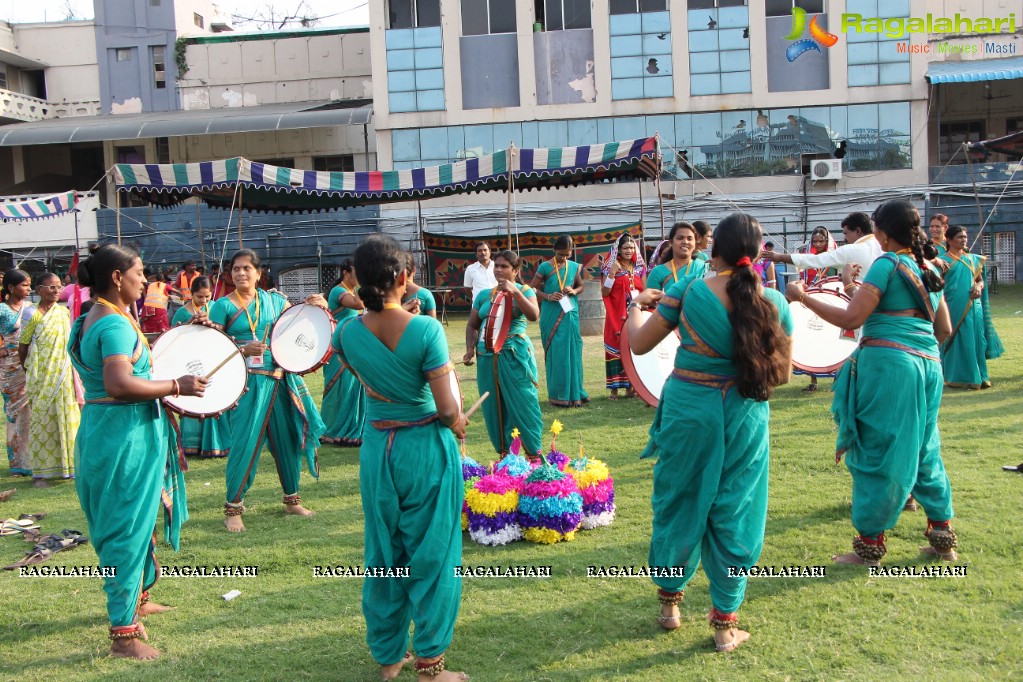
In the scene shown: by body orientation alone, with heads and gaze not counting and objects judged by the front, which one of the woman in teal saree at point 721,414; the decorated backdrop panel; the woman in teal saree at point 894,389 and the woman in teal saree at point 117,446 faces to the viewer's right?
the woman in teal saree at point 117,446

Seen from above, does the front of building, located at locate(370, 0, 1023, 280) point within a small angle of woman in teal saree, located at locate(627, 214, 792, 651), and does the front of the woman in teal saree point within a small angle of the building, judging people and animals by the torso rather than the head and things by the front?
yes

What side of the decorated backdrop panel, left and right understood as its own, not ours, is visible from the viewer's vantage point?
front

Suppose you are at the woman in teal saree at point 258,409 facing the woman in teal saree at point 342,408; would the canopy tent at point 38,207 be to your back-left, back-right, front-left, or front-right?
front-left

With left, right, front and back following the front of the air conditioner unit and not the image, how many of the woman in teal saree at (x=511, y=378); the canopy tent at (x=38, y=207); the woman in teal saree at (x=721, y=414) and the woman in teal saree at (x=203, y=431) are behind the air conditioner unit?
0

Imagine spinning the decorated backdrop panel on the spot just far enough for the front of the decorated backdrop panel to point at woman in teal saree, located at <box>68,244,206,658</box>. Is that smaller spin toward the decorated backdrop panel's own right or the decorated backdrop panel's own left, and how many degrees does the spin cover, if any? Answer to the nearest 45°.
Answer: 0° — it already faces them

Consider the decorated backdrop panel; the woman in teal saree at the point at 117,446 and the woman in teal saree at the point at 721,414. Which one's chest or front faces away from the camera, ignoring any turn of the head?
the woman in teal saree at the point at 721,414

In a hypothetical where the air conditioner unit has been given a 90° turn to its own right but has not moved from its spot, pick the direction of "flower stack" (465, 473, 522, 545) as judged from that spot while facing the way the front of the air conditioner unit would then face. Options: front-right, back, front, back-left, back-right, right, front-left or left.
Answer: left

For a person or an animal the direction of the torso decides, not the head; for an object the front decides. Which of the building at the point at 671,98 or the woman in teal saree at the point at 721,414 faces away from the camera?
the woman in teal saree

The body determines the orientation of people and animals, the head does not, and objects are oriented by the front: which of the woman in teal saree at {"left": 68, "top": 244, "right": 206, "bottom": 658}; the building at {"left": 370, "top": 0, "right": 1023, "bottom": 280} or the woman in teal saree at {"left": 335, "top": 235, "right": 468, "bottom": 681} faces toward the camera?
the building

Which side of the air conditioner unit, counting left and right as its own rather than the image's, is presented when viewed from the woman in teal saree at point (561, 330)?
front

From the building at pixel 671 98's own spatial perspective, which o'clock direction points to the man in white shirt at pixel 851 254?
The man in white shirt is roughly at 12 o'clock from the building.

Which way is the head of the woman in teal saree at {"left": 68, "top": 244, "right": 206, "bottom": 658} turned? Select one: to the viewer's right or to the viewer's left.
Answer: to the viewer's right

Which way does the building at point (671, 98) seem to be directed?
toward the camera

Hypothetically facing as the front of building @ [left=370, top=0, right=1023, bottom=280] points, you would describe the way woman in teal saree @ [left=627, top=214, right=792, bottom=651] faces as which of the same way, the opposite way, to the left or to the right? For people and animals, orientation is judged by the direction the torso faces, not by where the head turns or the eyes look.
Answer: the opposite way

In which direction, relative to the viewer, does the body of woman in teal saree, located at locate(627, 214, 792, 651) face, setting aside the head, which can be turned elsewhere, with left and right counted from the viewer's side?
facing away from the viewer

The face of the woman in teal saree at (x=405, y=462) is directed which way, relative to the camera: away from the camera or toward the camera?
away from the camera

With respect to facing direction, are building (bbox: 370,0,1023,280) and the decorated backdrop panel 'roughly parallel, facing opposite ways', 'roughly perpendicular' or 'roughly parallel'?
roughly parallel

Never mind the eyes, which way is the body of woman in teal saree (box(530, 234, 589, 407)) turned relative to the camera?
toward the camera

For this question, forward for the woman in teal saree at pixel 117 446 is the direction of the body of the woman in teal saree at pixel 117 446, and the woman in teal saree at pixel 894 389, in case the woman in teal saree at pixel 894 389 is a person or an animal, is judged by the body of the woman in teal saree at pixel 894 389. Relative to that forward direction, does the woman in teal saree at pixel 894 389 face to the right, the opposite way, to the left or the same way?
to the left

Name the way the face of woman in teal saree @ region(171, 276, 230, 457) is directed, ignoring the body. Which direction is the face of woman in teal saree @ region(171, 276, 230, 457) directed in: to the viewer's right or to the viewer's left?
to the viewer's right

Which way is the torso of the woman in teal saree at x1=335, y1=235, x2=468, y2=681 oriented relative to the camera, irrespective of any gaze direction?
away from the camera

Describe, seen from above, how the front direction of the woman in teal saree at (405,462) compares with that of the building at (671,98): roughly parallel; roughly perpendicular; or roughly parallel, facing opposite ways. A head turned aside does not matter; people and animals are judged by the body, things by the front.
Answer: roughly parallel, facing opposite ways
